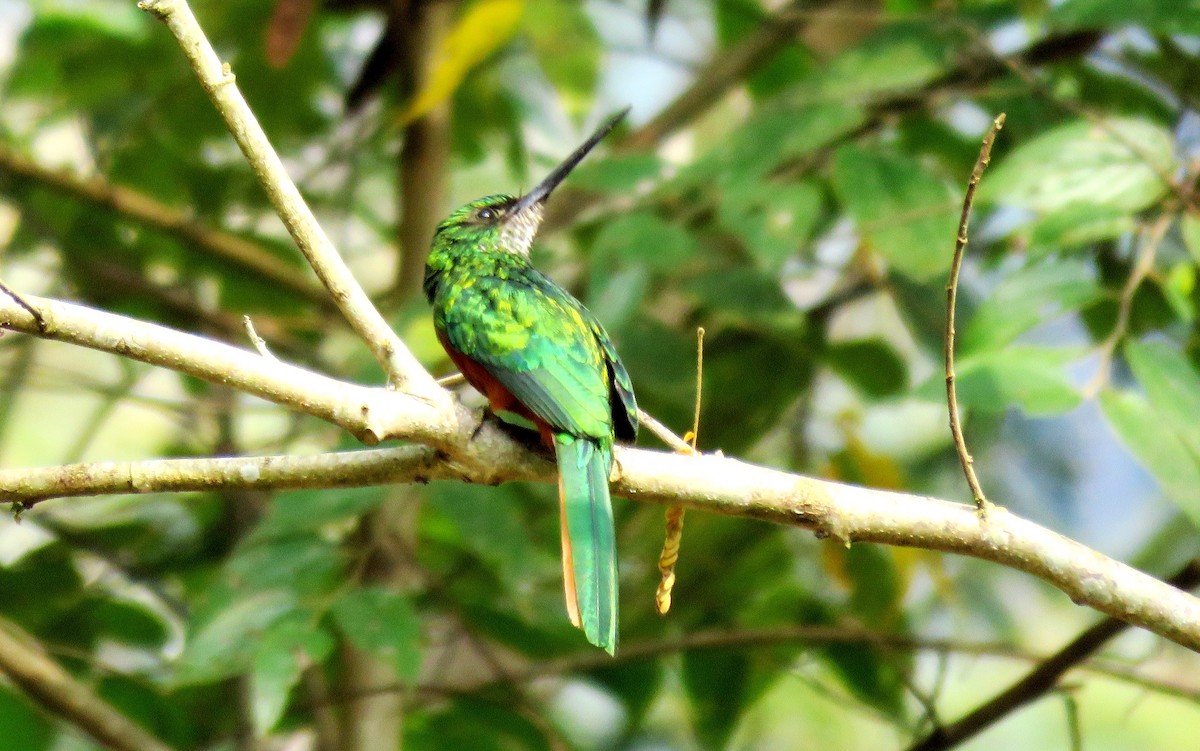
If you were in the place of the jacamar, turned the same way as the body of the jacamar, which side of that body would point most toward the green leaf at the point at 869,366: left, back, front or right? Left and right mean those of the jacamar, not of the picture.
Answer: right

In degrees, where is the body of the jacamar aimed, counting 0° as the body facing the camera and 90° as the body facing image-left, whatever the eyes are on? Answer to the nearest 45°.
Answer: approximately 135°
